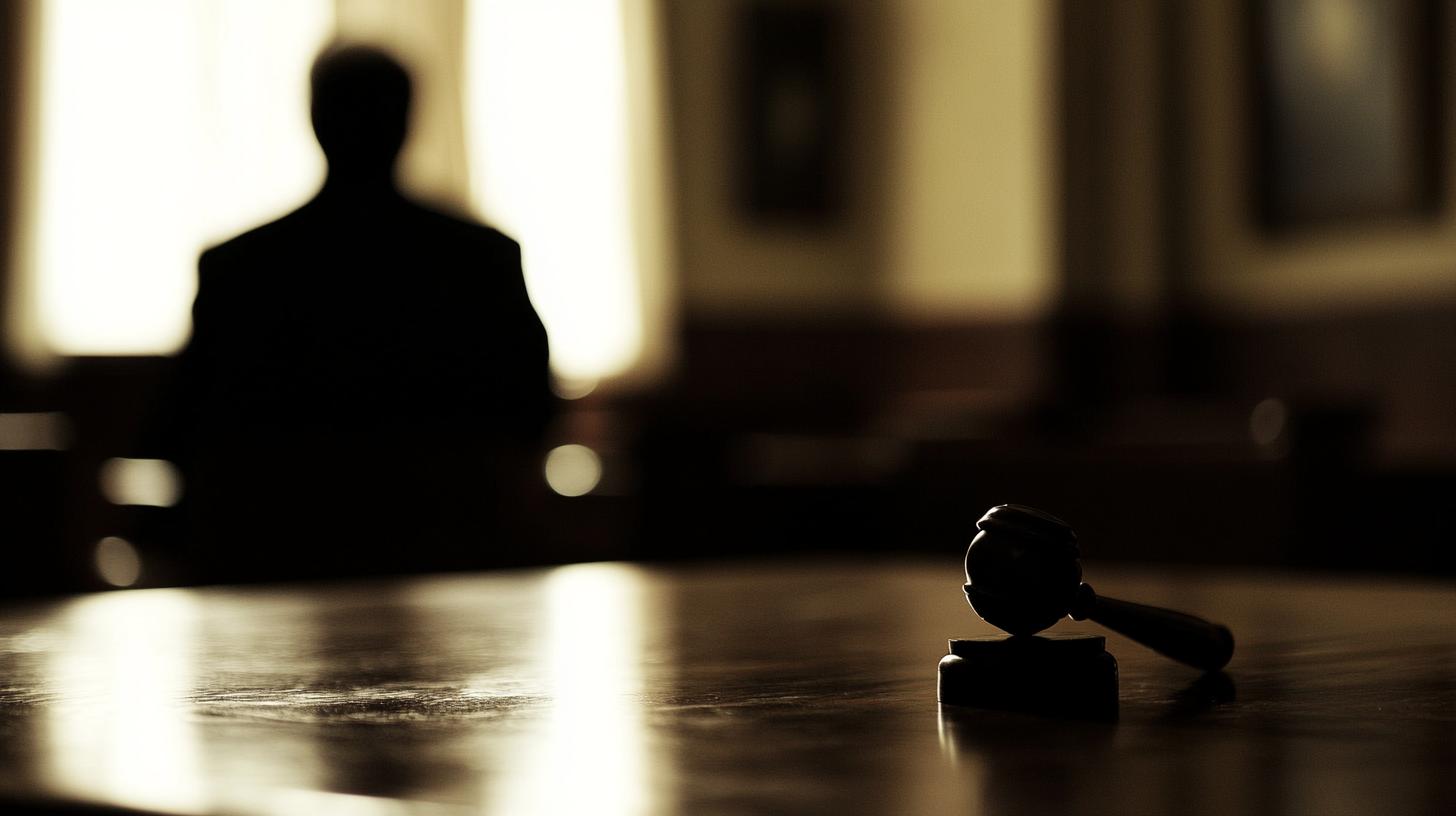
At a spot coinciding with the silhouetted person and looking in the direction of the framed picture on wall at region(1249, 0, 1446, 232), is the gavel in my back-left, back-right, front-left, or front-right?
back-right

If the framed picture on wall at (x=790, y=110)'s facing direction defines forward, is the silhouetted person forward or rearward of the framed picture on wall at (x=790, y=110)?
forward

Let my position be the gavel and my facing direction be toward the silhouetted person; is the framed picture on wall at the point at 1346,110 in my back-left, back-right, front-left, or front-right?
front-right

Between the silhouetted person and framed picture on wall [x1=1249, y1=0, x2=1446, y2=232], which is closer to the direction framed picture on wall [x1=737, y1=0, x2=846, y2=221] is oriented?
the silhouetted person

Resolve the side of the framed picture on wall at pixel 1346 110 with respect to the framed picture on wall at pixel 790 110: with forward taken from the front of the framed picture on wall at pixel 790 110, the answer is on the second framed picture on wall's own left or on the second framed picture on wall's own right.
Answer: on the second framed picture on wall's own left

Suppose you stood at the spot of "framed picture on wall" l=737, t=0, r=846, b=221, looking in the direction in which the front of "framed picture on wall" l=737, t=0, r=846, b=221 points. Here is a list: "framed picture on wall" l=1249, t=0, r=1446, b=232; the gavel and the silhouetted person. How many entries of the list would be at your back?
0

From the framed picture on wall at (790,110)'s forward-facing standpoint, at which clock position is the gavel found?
The gavel is roughly at 12 o'clock from the framed picture on wall.

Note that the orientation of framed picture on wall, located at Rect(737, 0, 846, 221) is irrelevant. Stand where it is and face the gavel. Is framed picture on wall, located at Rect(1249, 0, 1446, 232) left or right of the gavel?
left

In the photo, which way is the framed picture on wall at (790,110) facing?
toward the camera

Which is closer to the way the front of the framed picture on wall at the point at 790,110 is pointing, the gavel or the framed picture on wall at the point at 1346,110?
the gavel
